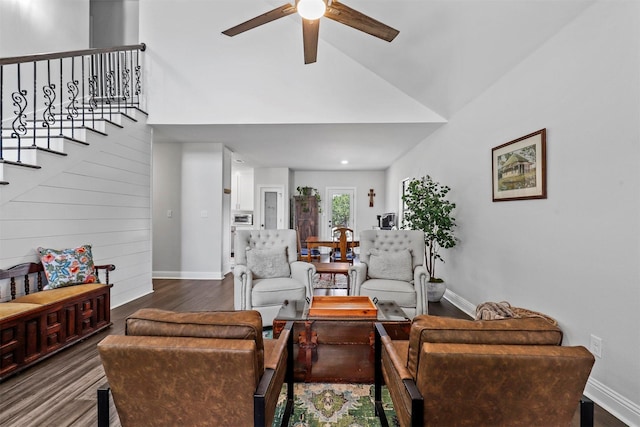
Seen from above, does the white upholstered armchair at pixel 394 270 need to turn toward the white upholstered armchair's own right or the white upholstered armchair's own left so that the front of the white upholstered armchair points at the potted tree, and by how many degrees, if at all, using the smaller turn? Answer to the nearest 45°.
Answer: approximately 135° to the white upholstered armchair's own left

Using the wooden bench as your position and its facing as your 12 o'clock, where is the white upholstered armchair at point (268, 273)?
The white upholstered armchair is roughly at 11 o'clock from the wooden bench.

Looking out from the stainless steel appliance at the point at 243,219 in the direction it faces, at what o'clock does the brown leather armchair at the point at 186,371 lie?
The brown leather armchair is roughly at 12 o'clock from the stainless steel appliance.

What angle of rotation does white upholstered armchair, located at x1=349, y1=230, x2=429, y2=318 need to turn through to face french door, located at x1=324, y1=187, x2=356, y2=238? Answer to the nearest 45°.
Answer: approximately 180°

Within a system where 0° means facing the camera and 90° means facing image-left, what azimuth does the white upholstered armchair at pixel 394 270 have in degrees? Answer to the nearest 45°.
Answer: approximately 0°

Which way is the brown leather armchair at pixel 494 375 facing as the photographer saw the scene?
facing away from the viewer and to the left of the viewer

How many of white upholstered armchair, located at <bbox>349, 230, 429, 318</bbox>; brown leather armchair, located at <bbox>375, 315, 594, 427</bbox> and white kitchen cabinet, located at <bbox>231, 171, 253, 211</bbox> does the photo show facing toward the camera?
2

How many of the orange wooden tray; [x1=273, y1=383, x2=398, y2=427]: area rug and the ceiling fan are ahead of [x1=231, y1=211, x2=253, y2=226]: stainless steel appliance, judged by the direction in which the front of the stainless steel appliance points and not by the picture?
3

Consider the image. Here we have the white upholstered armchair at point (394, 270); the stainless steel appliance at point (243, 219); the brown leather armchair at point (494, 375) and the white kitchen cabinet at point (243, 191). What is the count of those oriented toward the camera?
3

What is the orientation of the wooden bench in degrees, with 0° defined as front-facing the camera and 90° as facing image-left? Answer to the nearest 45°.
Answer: approximately 315°
